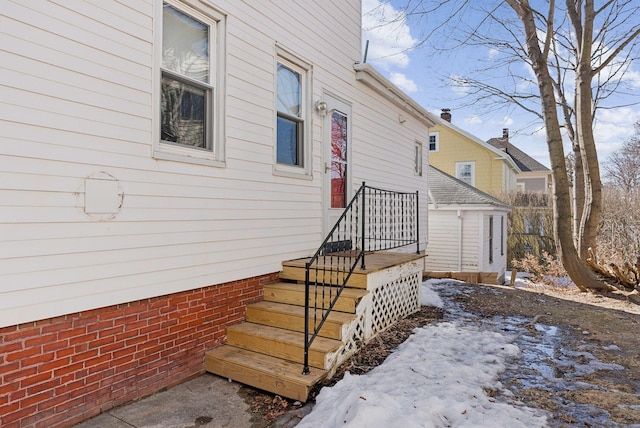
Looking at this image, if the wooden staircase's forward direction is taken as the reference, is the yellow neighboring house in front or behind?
behind

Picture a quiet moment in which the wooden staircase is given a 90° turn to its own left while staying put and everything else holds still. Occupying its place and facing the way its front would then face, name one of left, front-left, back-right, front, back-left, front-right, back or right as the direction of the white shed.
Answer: left

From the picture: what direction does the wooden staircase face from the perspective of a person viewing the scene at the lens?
facing the viewer and to the left of the viewer

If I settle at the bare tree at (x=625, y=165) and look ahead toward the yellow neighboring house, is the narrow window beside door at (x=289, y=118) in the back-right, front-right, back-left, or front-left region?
front-left

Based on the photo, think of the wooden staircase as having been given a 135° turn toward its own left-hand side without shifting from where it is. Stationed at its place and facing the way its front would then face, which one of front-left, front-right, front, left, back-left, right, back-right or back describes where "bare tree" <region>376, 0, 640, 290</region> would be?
front-left

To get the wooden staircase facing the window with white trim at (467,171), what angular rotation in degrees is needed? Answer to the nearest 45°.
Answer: approximately 180°

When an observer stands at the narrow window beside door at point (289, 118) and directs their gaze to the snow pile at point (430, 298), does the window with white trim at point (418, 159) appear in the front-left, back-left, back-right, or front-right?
front-left

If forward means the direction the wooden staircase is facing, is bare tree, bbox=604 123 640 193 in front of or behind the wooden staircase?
behind

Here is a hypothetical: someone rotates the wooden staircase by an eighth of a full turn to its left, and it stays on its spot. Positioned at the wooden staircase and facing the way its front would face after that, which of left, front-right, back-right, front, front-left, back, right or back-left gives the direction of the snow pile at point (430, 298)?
back-left

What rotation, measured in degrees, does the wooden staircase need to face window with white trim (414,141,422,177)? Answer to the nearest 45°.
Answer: approximately 180°
